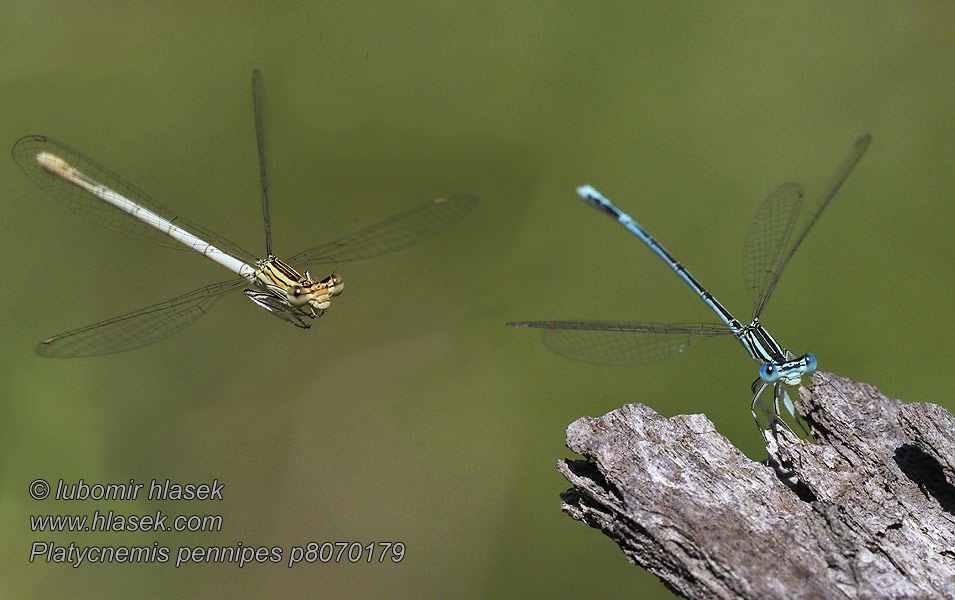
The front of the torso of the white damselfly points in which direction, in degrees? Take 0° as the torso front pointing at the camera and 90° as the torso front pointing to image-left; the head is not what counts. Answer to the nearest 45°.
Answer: approximately 315°

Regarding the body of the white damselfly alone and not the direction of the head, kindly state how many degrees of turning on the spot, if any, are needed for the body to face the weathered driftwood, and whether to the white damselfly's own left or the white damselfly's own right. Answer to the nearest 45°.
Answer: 0° — it already faces it
